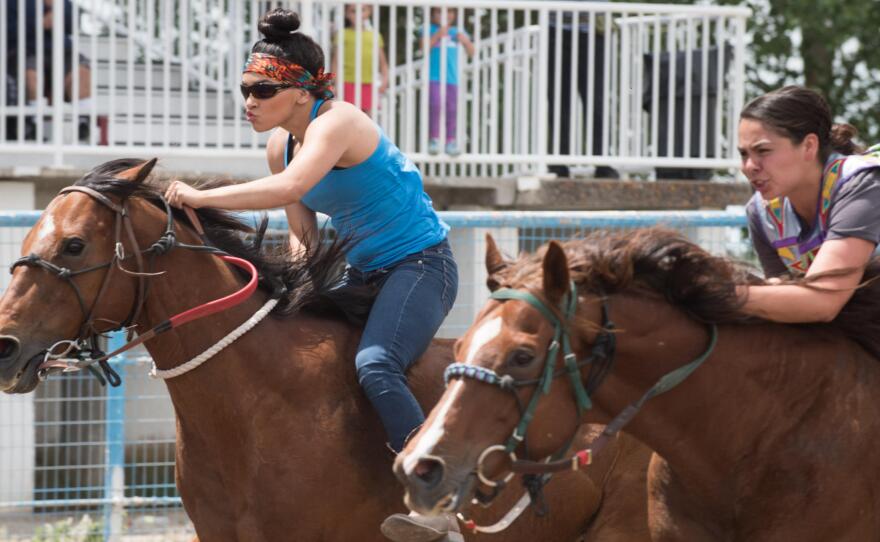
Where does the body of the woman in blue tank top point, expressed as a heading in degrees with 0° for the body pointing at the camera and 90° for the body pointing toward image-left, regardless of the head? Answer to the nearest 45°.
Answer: approximately 90°

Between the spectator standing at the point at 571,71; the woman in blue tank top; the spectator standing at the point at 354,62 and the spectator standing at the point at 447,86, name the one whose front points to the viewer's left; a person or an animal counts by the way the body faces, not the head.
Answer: the woman in blue tank top

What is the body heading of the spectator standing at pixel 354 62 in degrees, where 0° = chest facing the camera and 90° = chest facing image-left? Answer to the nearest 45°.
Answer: approximately 0°

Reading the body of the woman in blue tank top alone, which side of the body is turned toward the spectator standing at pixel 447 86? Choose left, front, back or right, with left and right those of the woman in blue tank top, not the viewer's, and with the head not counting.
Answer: right

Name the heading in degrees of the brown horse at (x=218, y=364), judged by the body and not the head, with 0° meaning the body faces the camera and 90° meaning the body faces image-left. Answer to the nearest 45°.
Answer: approximately 45°

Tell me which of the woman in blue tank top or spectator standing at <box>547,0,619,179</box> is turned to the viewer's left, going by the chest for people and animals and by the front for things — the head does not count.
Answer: the woman in blue tank top

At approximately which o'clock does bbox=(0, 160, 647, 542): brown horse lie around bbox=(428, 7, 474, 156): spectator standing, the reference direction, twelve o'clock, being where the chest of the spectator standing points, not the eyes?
The brown horse is roughly at 12 o'clock from the spectator standing.
